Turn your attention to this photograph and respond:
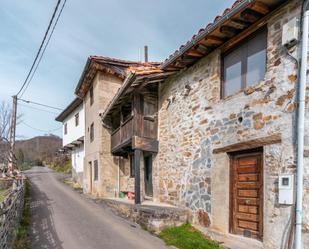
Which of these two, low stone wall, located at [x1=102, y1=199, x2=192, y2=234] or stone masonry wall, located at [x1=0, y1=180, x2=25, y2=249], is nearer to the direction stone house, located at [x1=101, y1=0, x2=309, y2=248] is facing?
the stone masonry wall

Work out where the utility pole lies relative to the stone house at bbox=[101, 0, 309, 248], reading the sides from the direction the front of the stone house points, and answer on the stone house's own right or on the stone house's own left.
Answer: on the stone house's own right

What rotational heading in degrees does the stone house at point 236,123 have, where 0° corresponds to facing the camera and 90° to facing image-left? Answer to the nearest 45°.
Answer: approximately 45°

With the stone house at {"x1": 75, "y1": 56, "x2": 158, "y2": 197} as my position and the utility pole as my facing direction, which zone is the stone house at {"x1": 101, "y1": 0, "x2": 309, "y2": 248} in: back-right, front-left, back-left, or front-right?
back-left

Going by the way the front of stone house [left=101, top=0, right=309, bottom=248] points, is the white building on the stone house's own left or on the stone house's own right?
on the stone house's own right
